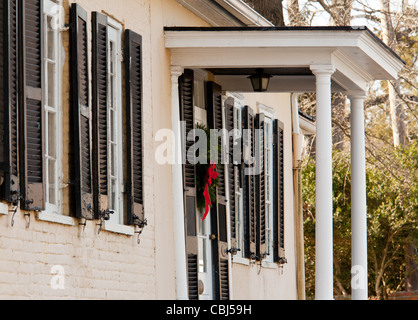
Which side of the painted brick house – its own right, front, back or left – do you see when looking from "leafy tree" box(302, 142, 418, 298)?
left

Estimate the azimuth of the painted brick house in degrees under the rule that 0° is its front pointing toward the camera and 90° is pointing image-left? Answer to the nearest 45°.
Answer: approximately 270°
